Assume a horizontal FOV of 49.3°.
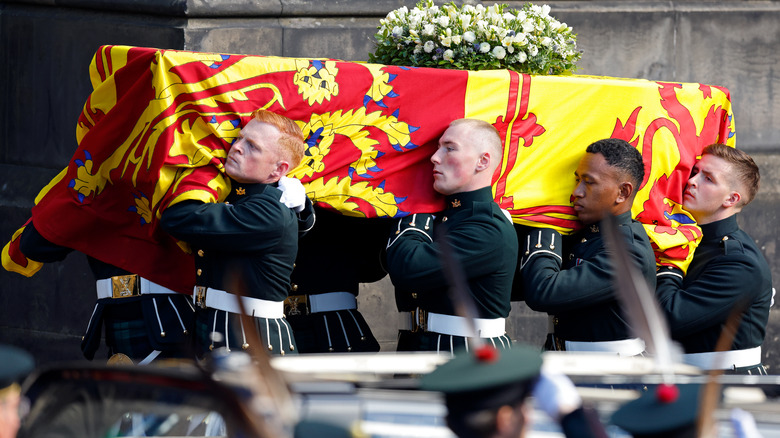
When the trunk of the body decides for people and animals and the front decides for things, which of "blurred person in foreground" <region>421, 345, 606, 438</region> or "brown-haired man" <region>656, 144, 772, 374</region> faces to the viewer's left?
the brown-haired man

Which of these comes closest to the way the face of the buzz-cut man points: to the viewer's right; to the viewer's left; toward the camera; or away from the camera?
to the viewer's left

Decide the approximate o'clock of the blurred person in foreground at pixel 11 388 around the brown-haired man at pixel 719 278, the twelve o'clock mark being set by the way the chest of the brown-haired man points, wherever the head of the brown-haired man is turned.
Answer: The blurred person in foreground is roughly at 10 o'clock from the brown-haired man.

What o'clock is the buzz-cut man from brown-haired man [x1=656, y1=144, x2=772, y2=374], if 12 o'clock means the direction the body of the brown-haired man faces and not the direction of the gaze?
The buzz-cut man is roughly at 11 o'clock from the brown-haired man.

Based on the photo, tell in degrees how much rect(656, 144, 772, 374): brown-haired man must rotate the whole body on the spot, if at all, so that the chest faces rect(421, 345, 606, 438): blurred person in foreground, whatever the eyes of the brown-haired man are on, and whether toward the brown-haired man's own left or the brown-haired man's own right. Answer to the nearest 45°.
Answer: approximately 90° to the brown-haired man's own left

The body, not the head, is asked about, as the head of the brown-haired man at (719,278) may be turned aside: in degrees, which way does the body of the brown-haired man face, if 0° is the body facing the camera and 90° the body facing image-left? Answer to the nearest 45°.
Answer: approximately 90°

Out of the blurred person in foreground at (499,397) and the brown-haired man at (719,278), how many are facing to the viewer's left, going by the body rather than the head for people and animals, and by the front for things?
1

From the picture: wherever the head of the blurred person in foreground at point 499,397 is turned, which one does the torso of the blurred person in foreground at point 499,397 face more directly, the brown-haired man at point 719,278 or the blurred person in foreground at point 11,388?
the brown-haired man

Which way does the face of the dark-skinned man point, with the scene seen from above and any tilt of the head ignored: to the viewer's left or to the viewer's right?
to the viewer's left

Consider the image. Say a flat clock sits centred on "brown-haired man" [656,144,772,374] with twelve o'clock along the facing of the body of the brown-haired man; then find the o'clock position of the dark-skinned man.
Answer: The dark-skinned man is roughly at 11 o'clock from the brown-haired man.
